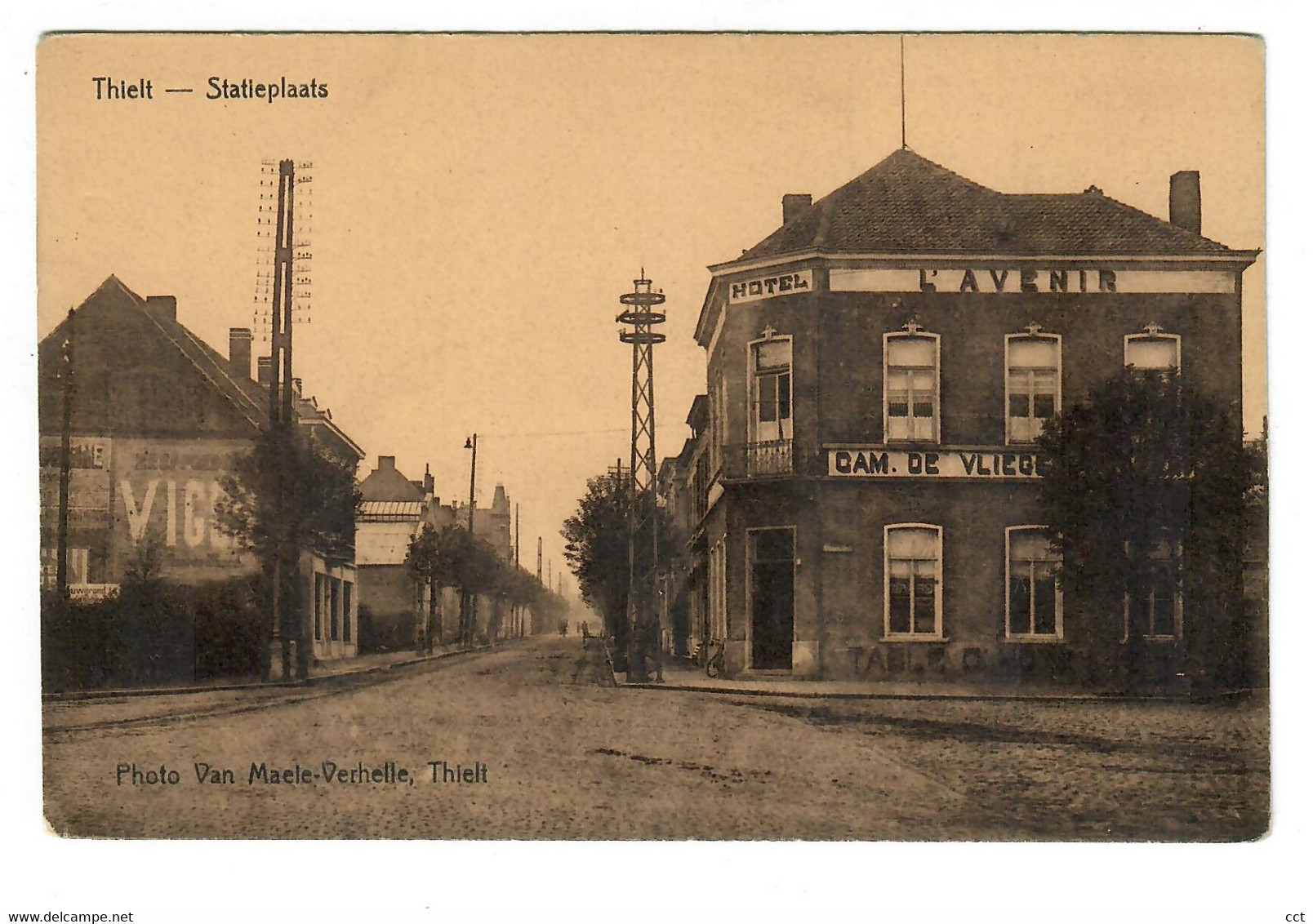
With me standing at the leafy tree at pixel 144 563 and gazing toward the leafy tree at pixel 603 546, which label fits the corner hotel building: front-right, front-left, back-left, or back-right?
front-right
